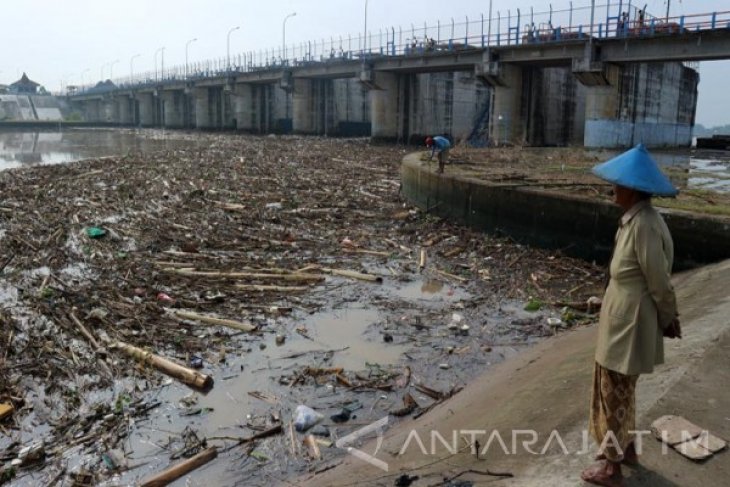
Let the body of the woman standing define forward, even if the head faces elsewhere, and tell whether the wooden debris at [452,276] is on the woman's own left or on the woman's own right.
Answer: on the woman's own right

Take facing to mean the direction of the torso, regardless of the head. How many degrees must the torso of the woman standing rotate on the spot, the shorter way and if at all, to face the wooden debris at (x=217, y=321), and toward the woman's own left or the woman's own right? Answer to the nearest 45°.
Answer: approximately 45° to the woman's own right

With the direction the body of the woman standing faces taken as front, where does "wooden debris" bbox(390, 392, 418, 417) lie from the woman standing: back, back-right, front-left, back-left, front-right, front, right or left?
front-right

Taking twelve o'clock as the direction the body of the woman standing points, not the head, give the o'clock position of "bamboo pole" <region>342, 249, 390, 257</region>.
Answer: The bamboo pole is roughly at 2 o'clock from the woman standing.

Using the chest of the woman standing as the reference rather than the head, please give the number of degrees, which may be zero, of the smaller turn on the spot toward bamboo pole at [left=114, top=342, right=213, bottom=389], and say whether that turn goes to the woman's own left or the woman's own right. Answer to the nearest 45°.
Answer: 0° — they already face it

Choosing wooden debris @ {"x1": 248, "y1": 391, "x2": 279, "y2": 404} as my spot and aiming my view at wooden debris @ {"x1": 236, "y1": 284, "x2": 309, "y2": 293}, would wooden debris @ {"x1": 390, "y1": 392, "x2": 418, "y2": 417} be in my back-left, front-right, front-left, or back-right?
back-right

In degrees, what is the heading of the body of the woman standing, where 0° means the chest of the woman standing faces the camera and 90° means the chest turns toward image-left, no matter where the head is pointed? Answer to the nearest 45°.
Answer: approximately 90°

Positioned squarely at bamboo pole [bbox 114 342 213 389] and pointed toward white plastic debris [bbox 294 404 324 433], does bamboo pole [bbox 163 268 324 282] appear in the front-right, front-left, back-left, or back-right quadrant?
back-left
